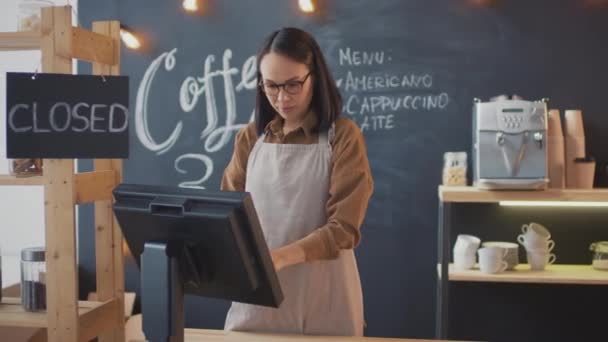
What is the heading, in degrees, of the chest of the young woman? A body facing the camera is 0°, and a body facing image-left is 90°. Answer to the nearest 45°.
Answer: approximately 45°

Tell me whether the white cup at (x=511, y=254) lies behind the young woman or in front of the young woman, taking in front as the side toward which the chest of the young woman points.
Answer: behind

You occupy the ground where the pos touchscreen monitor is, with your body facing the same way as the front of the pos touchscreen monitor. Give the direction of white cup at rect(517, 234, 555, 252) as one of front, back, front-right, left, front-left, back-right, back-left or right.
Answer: front

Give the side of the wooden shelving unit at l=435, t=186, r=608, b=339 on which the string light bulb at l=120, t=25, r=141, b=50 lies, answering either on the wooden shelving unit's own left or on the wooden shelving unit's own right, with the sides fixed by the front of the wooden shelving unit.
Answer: on the wooden shelving unit's own right

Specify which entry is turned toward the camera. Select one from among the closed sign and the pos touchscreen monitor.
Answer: the closed sign

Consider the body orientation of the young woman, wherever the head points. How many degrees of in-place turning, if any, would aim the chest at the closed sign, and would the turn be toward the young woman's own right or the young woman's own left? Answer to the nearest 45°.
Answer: approximately 45° to the young woman's own right

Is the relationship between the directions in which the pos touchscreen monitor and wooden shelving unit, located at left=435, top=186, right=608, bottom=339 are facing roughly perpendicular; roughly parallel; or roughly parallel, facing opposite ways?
roughly parallel, facing opposite ways

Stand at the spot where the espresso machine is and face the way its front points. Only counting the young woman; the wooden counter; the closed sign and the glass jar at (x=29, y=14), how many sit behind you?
0

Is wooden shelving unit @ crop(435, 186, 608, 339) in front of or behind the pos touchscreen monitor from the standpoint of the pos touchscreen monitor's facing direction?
in front

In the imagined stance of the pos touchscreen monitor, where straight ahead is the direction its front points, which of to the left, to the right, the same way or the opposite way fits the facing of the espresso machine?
the opposite way

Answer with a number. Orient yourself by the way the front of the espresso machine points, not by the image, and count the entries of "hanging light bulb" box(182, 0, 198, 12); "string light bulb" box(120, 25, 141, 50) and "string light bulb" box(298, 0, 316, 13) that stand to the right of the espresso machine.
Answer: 3

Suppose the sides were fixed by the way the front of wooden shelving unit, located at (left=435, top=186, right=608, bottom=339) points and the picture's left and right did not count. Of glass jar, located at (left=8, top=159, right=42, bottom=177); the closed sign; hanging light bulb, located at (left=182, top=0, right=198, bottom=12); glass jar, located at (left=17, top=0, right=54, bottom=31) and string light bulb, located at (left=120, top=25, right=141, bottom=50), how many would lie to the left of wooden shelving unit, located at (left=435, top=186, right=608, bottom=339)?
0

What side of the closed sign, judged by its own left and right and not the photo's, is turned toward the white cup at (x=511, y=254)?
left

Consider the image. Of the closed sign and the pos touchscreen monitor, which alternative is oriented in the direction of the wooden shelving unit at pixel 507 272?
the pos touchscreen monitor

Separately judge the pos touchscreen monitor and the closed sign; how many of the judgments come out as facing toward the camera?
1

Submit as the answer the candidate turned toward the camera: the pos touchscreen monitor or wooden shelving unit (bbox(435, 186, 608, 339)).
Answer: the wooden shelving unit

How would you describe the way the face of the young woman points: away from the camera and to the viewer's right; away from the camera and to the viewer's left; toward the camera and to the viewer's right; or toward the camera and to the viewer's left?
toward the camera and to the viewer's left

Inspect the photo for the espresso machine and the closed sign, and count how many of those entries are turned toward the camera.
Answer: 2

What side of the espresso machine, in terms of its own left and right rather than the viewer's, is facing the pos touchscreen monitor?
front

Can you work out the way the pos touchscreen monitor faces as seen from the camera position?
facing away from the viewer and to the right of the viewer

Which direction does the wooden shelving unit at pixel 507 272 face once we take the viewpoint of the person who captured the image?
facing the viewer

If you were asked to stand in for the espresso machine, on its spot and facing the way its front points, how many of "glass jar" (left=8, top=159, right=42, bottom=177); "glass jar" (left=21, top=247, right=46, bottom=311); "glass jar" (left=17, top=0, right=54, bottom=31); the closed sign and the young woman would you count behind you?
0
